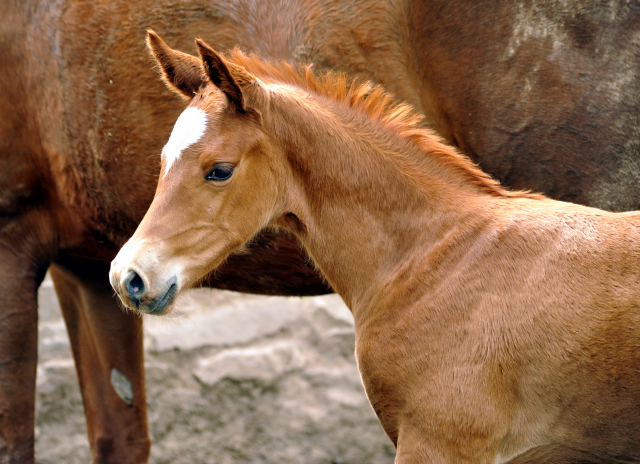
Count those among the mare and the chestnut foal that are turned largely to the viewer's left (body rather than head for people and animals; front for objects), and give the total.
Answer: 2

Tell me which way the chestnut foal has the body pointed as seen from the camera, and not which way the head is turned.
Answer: to the viewer's left

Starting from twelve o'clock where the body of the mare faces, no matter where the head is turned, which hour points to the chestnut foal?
The chestnut foal is roughly at 8 o'clock from the mare.

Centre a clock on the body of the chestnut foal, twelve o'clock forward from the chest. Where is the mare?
The mare is roughly at 2 o'clock from the chestnut foal.

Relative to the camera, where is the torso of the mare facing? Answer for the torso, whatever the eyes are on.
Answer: to the viewer's left
